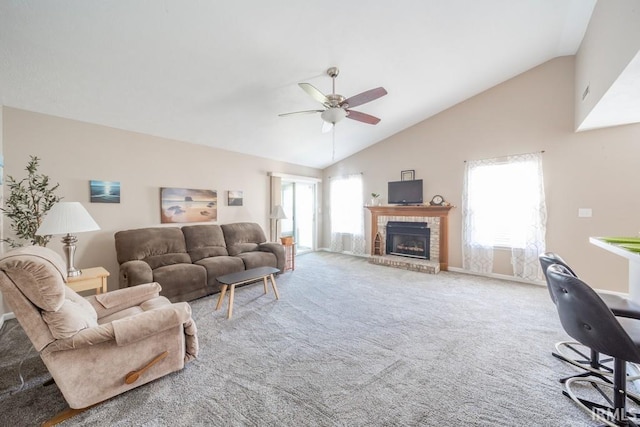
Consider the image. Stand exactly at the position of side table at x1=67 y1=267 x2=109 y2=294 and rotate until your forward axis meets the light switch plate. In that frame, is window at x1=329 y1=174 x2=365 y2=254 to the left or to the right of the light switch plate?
left

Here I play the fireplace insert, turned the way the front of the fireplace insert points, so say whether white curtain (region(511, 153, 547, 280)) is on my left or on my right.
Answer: on my left

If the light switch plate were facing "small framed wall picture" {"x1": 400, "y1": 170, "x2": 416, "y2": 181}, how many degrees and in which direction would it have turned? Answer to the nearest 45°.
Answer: approximately 90° to its right

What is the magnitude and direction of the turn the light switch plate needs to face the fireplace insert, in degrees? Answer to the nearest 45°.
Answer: approximately 90° to its right

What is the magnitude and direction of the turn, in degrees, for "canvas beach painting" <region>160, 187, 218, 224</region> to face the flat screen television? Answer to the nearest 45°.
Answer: approximately 45° to its left

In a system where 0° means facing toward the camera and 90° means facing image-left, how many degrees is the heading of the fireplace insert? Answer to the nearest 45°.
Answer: approximately 0°

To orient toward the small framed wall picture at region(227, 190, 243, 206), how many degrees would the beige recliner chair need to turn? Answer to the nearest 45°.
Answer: approximately 45° to its left

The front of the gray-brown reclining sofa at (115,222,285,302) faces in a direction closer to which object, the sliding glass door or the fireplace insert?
the fireplace insert

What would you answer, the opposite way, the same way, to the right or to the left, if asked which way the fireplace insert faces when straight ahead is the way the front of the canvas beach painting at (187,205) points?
to the right

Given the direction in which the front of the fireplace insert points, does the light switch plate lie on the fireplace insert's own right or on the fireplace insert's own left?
on the fireplace insert's own left

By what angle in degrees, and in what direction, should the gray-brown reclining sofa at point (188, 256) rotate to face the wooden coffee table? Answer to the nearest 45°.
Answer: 0° — it already faces it

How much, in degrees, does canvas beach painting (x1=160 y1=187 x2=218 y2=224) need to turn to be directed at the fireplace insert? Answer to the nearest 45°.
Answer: approximately 45° to its left

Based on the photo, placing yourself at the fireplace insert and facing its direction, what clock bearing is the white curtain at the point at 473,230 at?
The white curtain is roughly at 10 o'clock from the fireplace insert.

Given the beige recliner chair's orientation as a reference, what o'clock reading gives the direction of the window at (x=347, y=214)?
The window is roughly at 11 o'clock from the beige recliner chair.

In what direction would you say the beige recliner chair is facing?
to the viewer's right

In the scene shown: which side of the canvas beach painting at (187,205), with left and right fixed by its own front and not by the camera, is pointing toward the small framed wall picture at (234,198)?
left

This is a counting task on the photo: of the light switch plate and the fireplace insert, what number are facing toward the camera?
2
